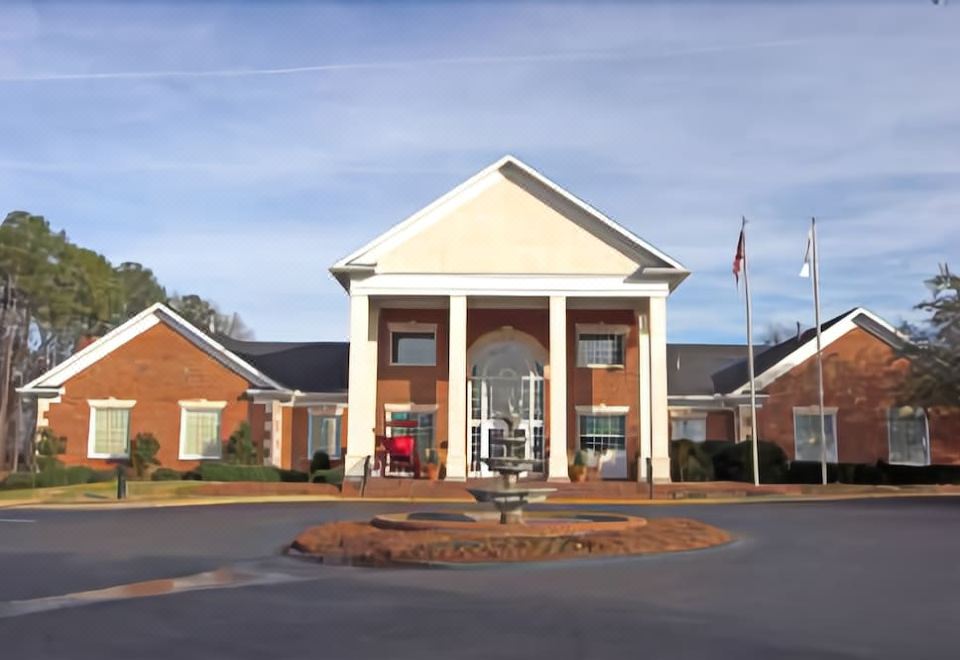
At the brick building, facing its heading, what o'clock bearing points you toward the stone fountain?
The stone fountain is roughly at 12 o'clock from the brick building.

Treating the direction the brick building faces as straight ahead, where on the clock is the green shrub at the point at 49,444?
The green shrub is roughly at 3 o'clock from the brick building.

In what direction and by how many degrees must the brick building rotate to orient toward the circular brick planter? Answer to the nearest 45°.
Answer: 0° — it already faces it

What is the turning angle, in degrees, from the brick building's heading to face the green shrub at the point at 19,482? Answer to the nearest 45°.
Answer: approximately 90° to its right

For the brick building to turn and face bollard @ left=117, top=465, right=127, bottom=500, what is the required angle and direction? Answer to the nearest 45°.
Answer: approximately 45° to its right

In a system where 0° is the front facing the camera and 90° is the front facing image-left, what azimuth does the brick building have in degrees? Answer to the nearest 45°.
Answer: approximately 0°

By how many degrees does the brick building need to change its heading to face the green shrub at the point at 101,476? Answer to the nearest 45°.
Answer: approximately 90° to its right

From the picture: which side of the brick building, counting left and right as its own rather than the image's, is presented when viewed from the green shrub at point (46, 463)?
right

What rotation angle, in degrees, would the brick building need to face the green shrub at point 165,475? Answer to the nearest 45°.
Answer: approximately 90° to its right
